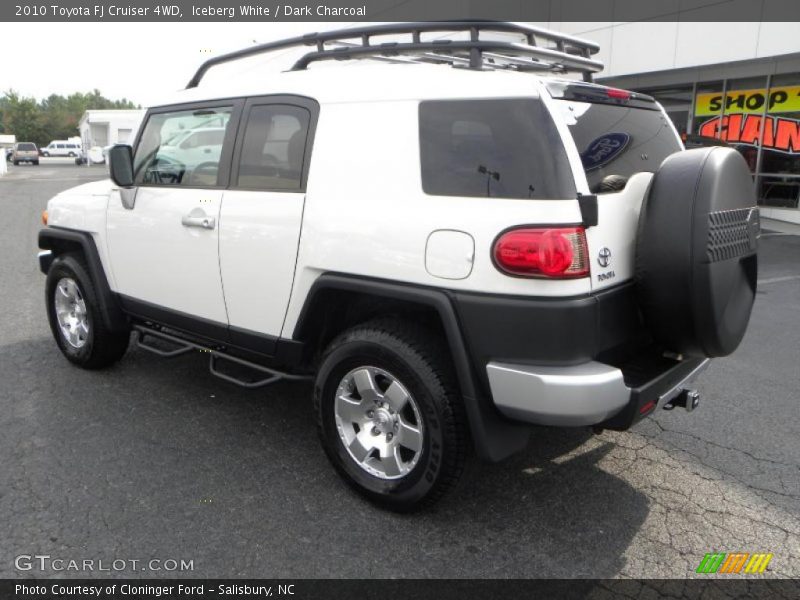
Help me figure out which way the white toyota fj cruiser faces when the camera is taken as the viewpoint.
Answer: facing away from the viewer and to the left of the viewer

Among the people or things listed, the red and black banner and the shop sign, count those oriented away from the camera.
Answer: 0

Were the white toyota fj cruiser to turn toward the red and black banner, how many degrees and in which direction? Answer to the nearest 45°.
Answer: approximately 90° to its right

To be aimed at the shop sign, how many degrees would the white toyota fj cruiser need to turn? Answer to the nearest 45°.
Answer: approximately 90° to its right
